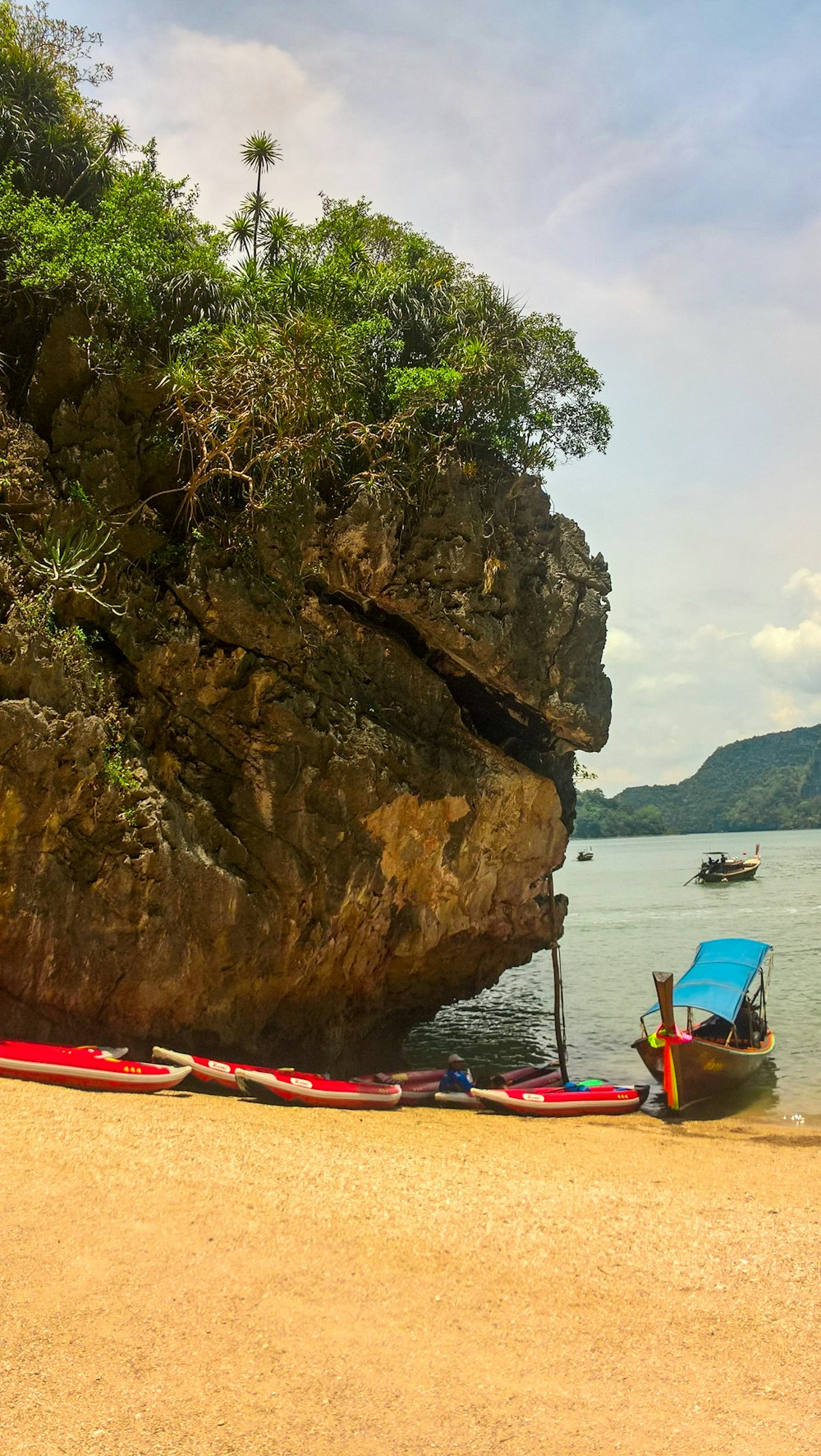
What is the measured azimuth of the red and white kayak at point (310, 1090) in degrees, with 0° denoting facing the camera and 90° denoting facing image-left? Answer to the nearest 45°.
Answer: approximately 90°

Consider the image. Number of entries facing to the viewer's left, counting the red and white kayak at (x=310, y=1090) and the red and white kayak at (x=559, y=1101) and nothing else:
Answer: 2

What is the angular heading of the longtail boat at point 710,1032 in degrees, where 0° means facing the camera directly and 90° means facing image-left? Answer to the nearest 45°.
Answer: approximately 45°

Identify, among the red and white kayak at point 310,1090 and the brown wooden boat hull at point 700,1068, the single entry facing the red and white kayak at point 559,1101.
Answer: the brown wooden boat hull

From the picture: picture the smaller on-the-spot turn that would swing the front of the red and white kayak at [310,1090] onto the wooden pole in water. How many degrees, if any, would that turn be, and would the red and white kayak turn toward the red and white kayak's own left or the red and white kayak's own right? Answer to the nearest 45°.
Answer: approximately 135° to the red and white kayak's own right

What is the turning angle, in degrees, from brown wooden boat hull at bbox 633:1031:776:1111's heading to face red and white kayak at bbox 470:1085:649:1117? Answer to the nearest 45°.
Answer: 0° — it already faces it

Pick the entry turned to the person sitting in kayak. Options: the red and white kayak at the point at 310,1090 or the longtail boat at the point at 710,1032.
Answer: the longtail boat

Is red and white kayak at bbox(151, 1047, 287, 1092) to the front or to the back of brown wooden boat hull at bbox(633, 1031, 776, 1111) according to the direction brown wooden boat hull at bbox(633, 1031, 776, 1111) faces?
to the front

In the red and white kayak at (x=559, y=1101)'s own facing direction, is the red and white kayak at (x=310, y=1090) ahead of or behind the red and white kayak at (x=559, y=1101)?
ahead

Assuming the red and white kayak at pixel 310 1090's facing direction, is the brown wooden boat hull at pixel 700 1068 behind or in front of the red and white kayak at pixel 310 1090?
behind

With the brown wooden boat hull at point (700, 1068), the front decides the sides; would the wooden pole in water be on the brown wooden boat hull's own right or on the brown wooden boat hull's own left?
on the brown wooden boat hull's own right
